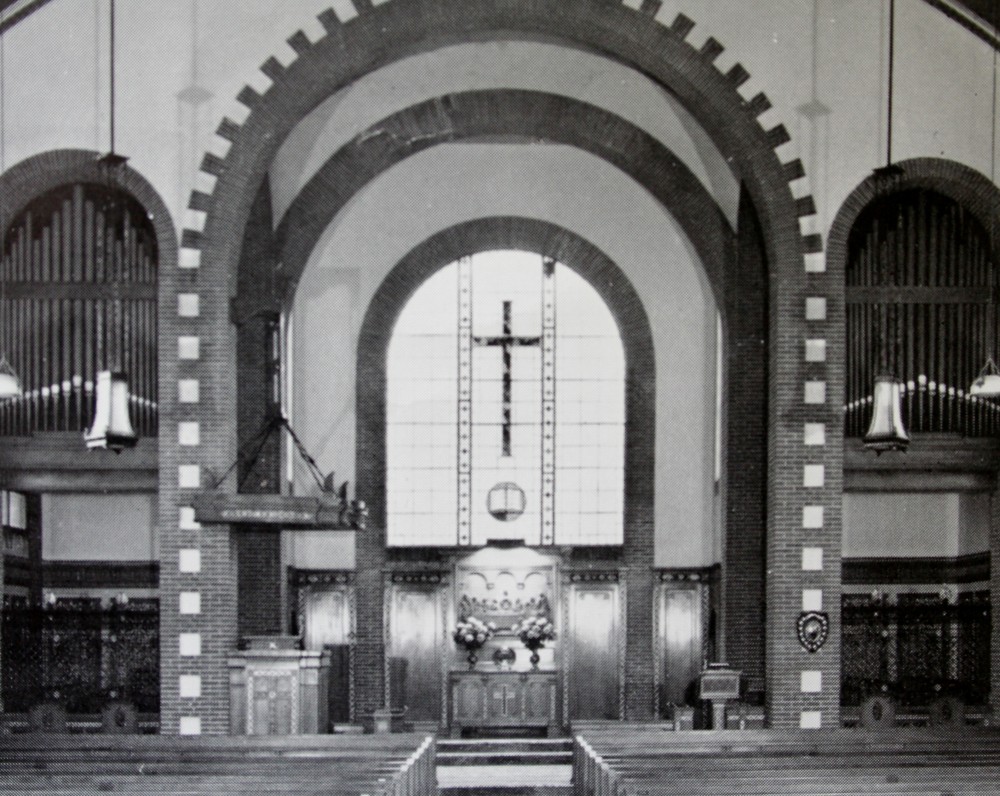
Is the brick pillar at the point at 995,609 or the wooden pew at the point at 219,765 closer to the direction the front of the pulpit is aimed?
the wooden pew

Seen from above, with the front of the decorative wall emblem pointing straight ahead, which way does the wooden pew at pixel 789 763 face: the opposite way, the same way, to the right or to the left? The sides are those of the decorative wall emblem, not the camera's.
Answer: the opposite way

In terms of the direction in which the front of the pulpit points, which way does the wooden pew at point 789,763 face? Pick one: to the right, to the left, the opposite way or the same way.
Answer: the opposite way

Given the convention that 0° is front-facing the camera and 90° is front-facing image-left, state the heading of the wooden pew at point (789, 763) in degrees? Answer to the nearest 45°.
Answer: approximately 180°

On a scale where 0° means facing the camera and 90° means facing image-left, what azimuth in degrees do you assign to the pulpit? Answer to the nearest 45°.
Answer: approximately 0°

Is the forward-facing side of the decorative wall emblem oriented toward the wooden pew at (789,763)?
yes
